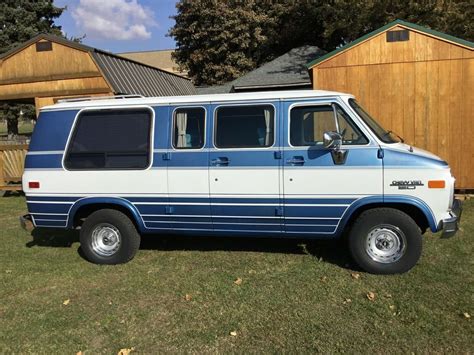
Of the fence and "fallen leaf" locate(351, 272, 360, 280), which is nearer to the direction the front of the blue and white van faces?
the fallen leaf

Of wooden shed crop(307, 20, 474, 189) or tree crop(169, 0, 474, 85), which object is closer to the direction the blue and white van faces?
the wooden shed

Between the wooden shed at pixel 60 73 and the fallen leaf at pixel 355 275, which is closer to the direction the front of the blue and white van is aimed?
the fallen leaf

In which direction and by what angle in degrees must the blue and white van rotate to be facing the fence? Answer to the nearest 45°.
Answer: approximately 135° to its left

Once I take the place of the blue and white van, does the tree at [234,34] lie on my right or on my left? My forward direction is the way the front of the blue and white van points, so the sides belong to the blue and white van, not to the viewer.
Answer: on my left

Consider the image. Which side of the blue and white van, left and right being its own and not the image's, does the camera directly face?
right

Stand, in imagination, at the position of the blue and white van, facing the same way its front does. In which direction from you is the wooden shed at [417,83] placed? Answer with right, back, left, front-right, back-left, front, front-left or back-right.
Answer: front-left

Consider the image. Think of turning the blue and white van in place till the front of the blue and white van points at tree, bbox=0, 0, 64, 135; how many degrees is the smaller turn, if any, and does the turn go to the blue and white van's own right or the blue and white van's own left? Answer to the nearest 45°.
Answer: approximately 135° to the blue and white van's own left

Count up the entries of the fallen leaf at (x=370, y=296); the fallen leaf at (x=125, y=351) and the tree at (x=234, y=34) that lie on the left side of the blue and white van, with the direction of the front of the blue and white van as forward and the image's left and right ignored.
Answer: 1

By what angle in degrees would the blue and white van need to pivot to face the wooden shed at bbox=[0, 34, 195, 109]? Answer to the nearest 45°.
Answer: approximately 135° to its left

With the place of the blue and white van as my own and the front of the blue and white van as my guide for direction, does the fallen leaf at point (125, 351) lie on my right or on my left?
on my right

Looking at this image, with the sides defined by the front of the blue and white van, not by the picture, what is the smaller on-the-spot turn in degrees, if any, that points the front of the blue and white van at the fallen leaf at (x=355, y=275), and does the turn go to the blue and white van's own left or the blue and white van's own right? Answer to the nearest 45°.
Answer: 0° — it already faces it
